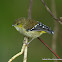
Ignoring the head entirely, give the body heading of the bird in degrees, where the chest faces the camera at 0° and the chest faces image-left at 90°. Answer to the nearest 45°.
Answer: approximately 90°
